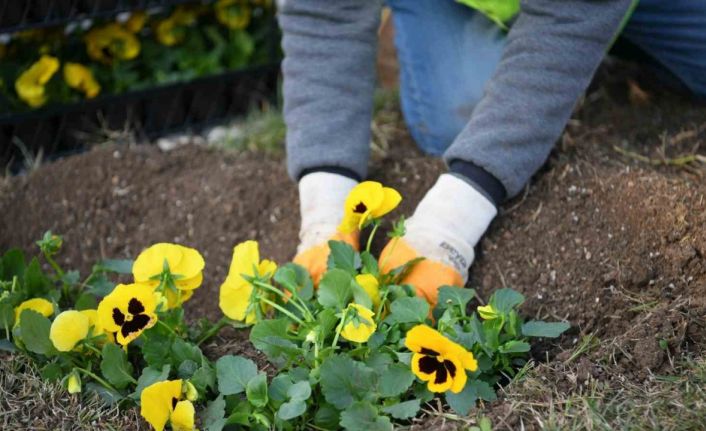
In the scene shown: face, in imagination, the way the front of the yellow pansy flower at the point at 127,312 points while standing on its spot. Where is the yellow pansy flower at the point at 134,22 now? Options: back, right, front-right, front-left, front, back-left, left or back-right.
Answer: back

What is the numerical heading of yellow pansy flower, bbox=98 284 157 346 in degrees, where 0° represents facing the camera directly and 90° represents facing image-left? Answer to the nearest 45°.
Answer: approximately 0°

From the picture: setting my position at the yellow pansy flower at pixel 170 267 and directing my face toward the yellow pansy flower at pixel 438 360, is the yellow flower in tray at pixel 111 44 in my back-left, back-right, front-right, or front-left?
back-left

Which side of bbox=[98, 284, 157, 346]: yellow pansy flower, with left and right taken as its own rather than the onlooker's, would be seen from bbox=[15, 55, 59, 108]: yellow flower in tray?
back

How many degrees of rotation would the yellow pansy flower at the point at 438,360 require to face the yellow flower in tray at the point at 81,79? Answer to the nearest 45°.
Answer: approximately 135° to its right
